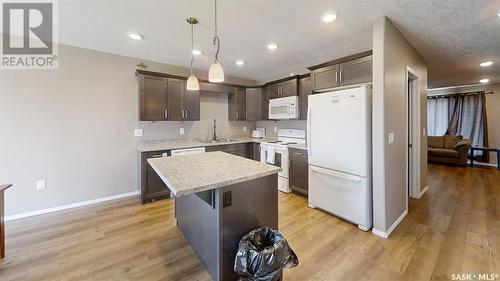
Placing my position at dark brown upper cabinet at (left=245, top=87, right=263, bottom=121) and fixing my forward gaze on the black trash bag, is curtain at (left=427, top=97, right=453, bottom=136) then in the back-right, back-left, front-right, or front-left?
back-left

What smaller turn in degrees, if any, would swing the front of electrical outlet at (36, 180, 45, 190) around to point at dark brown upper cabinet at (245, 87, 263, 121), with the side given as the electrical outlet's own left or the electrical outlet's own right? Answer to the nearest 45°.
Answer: approximately 90° to the electrical outlet's own left

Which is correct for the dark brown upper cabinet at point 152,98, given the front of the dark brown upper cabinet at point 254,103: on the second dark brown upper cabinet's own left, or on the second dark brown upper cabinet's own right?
on the second dark brown upper cabinet's own right

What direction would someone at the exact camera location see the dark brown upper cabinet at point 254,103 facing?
facing the viewer

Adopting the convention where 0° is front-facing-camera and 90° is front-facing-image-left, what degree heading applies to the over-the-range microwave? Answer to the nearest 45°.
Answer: approximately 45°

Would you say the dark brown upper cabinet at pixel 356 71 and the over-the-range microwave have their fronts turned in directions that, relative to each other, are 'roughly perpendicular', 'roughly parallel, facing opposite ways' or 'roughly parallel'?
roughly parallel

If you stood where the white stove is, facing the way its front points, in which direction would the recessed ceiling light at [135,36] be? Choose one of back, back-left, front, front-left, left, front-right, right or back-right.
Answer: front

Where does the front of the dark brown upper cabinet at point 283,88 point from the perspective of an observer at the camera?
facing the viewer and to the left of the viewer

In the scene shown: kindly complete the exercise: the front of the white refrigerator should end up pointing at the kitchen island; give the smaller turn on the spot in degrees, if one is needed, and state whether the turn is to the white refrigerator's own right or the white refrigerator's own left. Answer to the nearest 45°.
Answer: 0° — it already faces it

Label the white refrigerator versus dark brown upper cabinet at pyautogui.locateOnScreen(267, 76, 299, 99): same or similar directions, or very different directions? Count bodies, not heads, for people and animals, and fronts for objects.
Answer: same or similar directions

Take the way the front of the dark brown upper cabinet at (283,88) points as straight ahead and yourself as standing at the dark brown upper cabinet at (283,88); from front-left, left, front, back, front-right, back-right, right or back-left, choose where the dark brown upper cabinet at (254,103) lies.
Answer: right

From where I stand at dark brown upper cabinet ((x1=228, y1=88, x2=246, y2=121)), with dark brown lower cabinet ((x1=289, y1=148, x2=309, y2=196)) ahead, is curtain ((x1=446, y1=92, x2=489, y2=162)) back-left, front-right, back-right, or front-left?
front-left

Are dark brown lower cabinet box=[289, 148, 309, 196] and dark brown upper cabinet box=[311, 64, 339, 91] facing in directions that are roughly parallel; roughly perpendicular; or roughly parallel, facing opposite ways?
roughly parallel

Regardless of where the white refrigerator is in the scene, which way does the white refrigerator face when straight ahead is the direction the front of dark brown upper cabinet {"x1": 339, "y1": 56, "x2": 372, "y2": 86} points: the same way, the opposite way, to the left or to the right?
the same way
